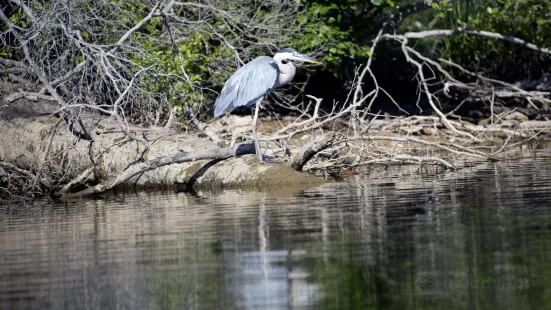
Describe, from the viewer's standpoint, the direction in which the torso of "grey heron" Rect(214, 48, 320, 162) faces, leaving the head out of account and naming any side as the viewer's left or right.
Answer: facing to the right of the viewer
